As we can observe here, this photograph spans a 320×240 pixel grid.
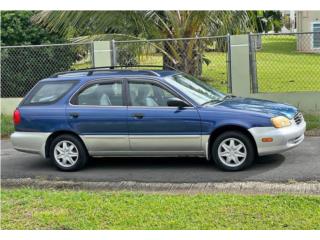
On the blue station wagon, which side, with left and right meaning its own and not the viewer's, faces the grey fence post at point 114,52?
left

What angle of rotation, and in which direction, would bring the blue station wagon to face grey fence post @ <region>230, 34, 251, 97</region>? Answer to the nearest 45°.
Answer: approximately 45° to its left

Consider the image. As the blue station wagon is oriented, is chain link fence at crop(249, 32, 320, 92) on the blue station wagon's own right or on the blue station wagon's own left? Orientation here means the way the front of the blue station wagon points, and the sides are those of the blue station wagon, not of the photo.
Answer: on the blue station wagon's own left

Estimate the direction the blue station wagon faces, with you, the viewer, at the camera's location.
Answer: facing to the right of the viewer

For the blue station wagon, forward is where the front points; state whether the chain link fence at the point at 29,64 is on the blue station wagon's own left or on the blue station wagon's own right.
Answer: on the blue station wagon's own left

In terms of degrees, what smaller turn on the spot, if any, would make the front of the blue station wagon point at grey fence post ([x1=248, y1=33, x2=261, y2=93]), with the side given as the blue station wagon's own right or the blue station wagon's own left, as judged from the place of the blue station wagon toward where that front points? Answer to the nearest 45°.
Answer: approximately 45° to the blue station wagon's own left
